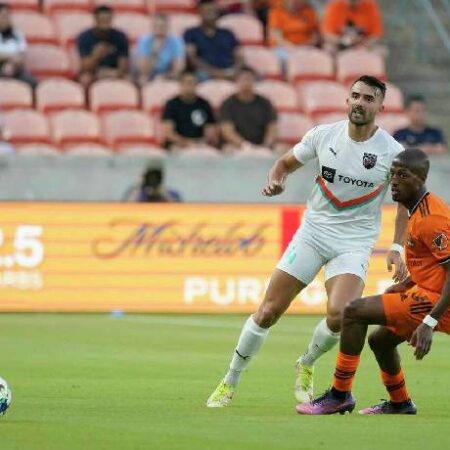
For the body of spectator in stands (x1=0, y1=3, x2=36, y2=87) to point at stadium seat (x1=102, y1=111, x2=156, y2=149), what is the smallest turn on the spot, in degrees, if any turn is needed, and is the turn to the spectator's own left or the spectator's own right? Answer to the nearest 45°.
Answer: approximately 90° to the spectator's own left

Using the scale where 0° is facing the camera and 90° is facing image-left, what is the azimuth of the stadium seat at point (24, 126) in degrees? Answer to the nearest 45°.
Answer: approximately 0°

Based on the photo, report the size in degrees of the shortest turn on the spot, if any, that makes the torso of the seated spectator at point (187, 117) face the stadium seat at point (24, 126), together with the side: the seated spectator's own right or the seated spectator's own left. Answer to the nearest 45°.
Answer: approximately 90° to the seated spectator's own right

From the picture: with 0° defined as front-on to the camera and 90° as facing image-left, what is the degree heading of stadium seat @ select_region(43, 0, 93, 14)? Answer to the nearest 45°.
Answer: approximately 0°
